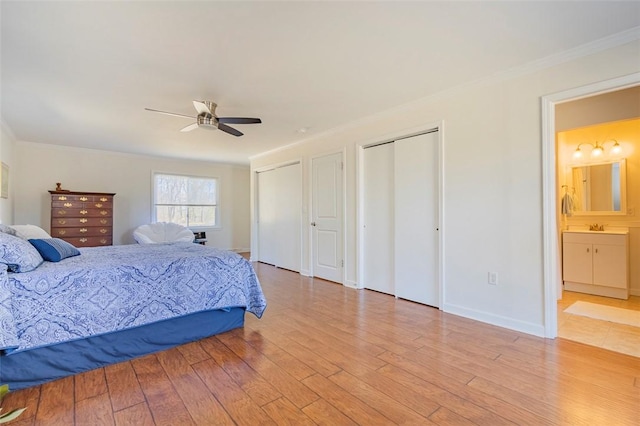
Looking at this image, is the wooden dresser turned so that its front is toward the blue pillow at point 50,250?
yes

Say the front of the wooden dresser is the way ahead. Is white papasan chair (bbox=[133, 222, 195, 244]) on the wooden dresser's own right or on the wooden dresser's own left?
on the wooden dresser's own left

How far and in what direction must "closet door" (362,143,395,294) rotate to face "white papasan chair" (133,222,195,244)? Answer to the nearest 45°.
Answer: approximately 45° to its right

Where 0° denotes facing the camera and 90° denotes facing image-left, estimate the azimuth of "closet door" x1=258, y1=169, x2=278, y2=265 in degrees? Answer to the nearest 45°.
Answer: approximately 45°

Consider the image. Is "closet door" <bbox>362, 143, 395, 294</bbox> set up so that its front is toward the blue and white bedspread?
yes

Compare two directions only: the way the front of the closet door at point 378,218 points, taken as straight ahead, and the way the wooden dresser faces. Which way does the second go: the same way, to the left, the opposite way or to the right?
to the left

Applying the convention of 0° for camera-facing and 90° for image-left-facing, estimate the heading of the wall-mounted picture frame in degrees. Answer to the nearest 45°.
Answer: approximately 270°

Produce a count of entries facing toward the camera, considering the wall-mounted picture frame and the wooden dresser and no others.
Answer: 1

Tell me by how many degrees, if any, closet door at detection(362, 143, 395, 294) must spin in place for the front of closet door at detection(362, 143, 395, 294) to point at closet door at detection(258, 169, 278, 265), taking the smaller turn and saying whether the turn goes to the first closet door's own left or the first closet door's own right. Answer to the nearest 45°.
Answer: approximately 90° to the first closet door's own right

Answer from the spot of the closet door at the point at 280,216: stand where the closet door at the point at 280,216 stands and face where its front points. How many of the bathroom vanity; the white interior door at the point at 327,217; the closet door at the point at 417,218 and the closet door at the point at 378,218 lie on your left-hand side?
4

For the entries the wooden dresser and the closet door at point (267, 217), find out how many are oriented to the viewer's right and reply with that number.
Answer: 0

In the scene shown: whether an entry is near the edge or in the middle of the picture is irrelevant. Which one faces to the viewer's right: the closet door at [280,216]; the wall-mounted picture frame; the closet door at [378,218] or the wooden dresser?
the wall-mounted picture frame

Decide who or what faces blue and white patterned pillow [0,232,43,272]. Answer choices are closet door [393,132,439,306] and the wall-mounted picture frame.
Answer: the closet door

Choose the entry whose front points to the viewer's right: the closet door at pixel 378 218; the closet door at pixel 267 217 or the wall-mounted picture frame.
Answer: the wall-mounted picture frame

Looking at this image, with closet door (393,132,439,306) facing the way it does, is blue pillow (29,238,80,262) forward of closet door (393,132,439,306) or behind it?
forward
